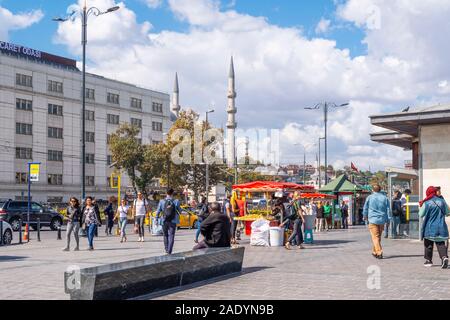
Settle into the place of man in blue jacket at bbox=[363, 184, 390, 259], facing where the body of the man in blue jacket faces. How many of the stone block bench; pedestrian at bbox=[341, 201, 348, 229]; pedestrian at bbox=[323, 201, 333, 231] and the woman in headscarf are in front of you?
2
